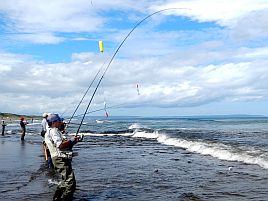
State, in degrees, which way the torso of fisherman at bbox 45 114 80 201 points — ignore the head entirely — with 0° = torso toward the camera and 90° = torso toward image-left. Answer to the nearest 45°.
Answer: approximately 270°
